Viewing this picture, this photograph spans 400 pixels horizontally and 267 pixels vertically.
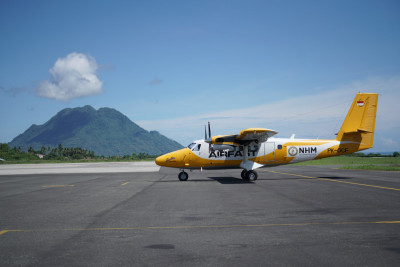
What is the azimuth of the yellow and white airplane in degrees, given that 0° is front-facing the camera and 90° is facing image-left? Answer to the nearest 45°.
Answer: approximately 90°
